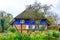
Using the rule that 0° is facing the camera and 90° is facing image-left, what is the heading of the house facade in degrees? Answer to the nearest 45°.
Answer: approximately 0°
